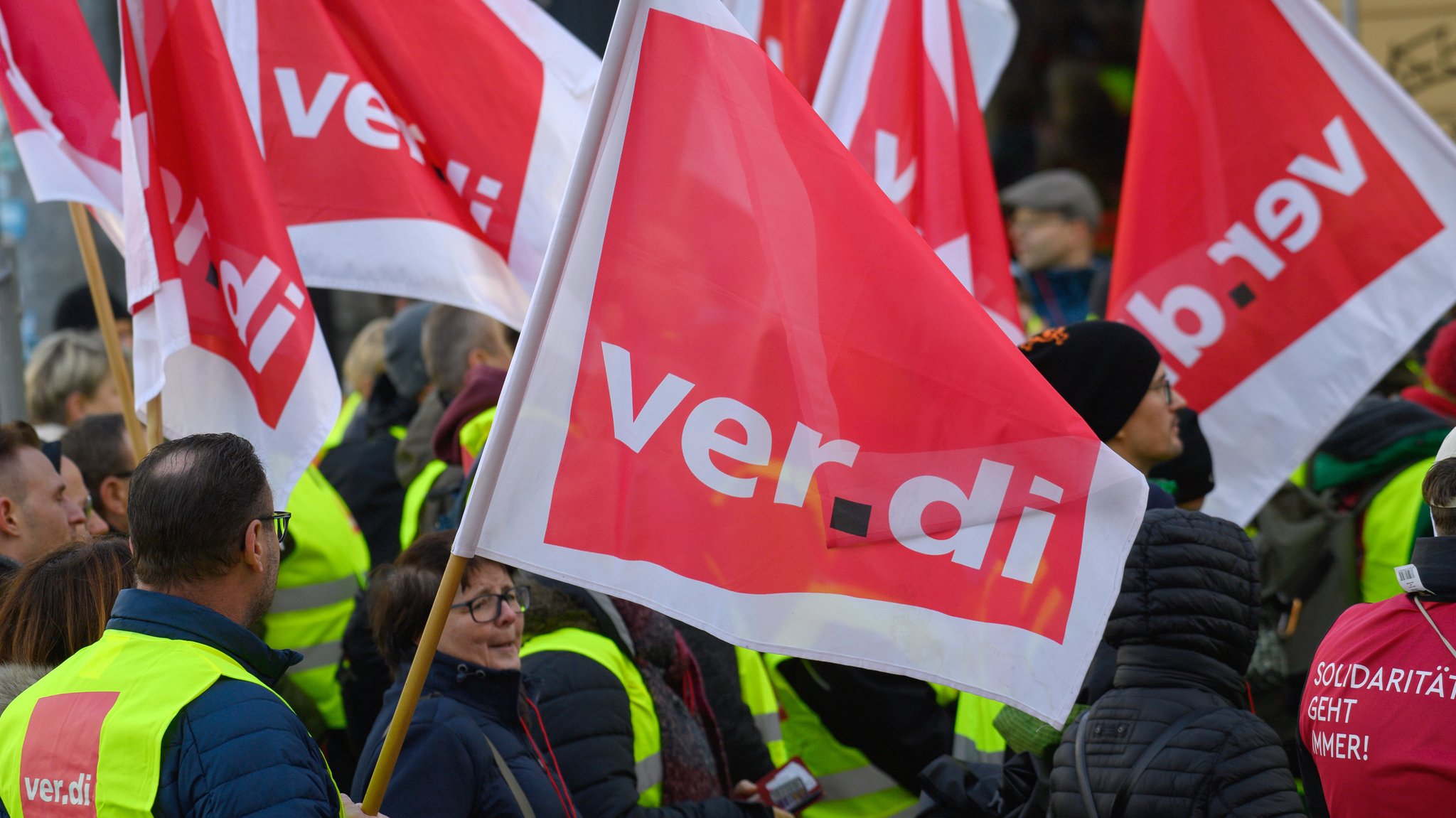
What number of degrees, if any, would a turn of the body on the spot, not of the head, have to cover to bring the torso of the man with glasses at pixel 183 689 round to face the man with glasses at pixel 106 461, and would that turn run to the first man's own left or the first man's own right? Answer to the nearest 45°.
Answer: approximately 45° to the first man's own left

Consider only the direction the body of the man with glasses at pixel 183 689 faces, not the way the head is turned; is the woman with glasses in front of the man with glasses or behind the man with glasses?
in front

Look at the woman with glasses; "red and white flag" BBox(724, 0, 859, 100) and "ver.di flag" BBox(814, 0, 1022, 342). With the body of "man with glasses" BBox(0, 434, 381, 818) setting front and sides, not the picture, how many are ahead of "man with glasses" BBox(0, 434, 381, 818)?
3

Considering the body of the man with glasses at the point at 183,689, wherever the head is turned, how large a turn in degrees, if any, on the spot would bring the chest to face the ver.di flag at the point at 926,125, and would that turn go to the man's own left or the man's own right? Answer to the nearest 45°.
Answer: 0° — they already face it

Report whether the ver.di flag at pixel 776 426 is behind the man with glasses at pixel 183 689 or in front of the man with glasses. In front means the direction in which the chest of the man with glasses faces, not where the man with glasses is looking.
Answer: in front

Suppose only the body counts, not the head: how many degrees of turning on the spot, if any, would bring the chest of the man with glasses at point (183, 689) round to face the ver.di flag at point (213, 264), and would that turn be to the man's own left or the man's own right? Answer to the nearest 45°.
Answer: approximately 45° to the man's own left

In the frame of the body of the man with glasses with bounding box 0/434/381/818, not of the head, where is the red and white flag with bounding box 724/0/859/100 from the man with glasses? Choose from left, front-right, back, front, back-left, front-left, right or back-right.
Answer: front

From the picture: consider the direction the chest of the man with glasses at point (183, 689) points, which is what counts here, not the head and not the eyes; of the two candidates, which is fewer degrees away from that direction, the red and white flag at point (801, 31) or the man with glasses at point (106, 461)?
the red and white flag

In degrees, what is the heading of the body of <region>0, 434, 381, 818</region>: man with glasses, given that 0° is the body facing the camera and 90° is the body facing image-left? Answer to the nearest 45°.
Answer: approximately 225°
